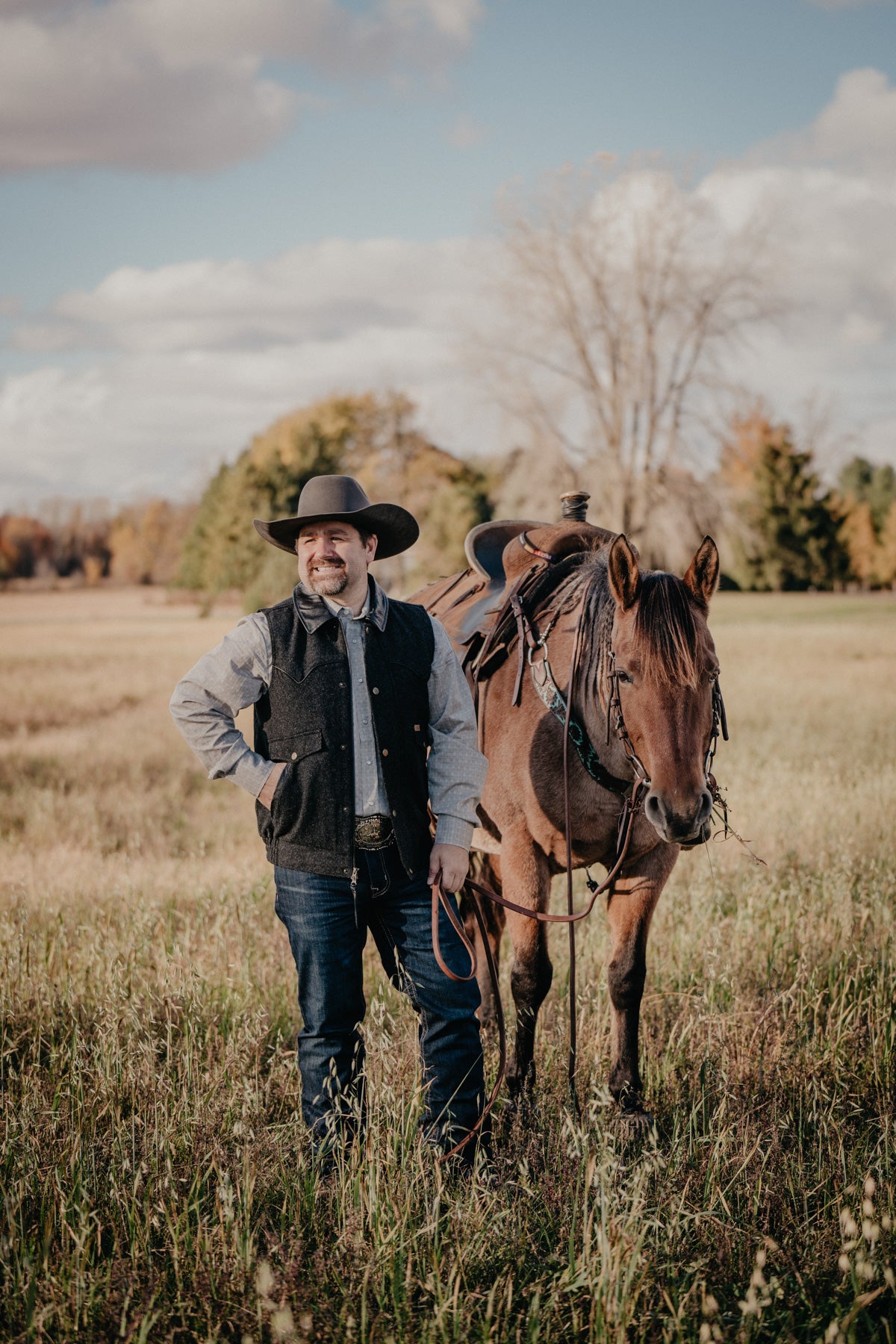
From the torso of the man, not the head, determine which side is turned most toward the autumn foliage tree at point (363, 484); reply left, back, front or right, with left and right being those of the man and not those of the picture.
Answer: back

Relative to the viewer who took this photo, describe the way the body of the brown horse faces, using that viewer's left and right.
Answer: facing the viewer and to the right of the viewer

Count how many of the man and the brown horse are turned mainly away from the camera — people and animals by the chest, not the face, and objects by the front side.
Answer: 0

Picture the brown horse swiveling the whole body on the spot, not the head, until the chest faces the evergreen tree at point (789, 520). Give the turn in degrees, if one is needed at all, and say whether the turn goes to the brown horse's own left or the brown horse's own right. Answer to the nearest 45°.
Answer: approximately 135° to the brown horse's own left

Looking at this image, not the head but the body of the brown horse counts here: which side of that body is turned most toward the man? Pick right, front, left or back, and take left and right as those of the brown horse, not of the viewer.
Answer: right

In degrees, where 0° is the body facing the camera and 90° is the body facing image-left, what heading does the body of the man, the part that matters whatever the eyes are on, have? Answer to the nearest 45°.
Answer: approximately 0°

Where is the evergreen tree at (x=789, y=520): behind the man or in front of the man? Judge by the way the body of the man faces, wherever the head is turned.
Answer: behind
